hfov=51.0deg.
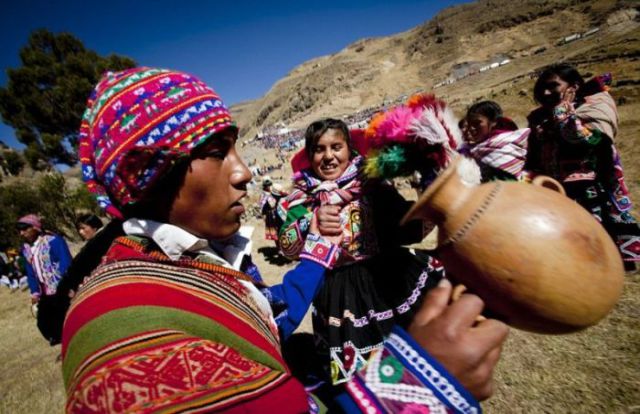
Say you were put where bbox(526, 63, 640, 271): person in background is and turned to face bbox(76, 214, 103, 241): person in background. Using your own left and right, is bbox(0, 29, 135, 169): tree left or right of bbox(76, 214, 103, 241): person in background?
right

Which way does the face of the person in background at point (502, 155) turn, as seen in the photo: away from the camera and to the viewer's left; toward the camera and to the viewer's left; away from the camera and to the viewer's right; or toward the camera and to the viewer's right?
toward the camera and to the viewer's left

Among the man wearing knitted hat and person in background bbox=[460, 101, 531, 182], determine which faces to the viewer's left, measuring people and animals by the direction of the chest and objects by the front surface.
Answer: the person in background

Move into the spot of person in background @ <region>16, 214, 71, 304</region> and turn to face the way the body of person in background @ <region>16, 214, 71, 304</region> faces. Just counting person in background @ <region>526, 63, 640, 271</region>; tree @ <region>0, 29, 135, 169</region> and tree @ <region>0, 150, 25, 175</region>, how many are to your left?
1

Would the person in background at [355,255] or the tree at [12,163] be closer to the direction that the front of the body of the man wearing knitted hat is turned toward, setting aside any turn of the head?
the person in background

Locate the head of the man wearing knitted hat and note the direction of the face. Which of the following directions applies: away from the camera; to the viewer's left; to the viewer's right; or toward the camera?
to the viewer's right

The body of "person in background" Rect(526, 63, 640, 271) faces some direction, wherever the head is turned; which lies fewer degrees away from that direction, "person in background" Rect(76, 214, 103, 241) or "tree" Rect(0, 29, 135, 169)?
the person in background

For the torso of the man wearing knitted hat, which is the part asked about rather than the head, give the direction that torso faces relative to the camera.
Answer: to the viewer's right

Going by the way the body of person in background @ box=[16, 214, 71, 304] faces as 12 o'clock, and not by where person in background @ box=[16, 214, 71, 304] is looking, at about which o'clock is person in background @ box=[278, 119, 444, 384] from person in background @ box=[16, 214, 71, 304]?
person in background @ box=[278, 119, 444, 384] is roughly at 10 o'clock from person in background @ box=[16, 214, 71, 304].

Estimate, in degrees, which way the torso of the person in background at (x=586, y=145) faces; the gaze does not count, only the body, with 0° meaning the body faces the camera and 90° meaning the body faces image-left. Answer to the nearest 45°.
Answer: approximately 45°

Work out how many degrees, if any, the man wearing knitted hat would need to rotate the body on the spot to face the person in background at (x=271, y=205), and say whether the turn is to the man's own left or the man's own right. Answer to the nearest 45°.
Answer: approximately 90° to the man's own left
